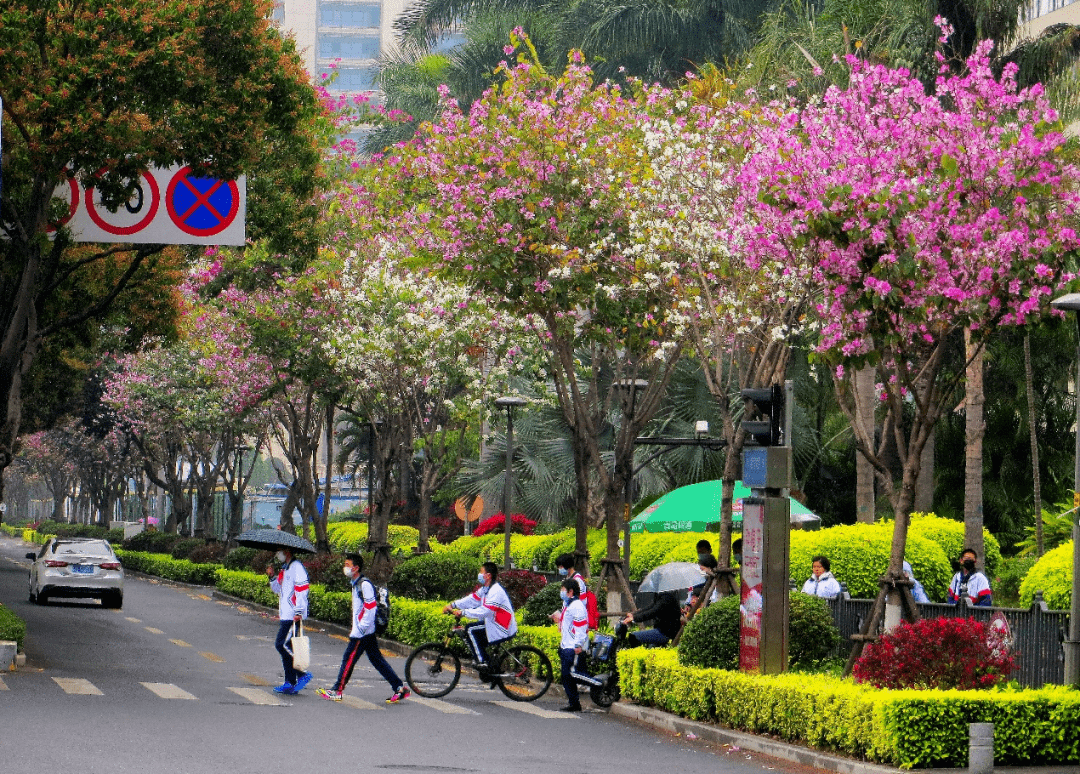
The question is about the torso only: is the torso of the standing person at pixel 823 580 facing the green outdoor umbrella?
no

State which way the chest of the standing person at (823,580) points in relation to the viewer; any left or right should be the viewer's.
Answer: facing the viewer and to the left of the viewer

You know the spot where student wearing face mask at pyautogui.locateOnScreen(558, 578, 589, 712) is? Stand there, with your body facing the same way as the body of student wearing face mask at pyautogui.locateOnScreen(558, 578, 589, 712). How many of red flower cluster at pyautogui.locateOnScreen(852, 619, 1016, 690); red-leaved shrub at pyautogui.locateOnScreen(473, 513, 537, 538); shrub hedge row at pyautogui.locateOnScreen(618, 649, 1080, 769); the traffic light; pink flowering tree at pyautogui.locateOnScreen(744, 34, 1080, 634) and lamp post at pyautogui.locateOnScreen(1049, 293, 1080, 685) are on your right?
1

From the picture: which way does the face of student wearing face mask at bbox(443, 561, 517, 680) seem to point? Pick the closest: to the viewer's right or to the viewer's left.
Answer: to the viewer's left

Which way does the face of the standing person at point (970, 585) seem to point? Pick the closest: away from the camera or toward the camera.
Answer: toward the camera

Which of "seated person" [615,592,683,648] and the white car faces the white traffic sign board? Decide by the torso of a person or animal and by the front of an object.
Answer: the seated person

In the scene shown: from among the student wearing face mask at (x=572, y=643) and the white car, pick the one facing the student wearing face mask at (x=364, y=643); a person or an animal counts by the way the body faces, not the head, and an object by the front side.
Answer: the student wearing face mask at (x=572, y=643)

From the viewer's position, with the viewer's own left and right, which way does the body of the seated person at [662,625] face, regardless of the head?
facing to the left of the viewer

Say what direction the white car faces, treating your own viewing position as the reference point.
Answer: facing away from the viewer

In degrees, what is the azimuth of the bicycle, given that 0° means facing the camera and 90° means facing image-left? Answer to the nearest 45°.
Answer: approximately 90°

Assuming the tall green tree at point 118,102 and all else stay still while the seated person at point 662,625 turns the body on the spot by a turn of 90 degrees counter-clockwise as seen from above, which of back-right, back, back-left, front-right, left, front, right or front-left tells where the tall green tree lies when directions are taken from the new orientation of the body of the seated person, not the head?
right

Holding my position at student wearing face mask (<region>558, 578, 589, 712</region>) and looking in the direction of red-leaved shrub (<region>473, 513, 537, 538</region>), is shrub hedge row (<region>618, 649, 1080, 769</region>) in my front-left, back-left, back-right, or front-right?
back-right

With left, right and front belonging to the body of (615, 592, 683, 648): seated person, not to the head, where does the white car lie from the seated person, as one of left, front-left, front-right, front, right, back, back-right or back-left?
front-right
